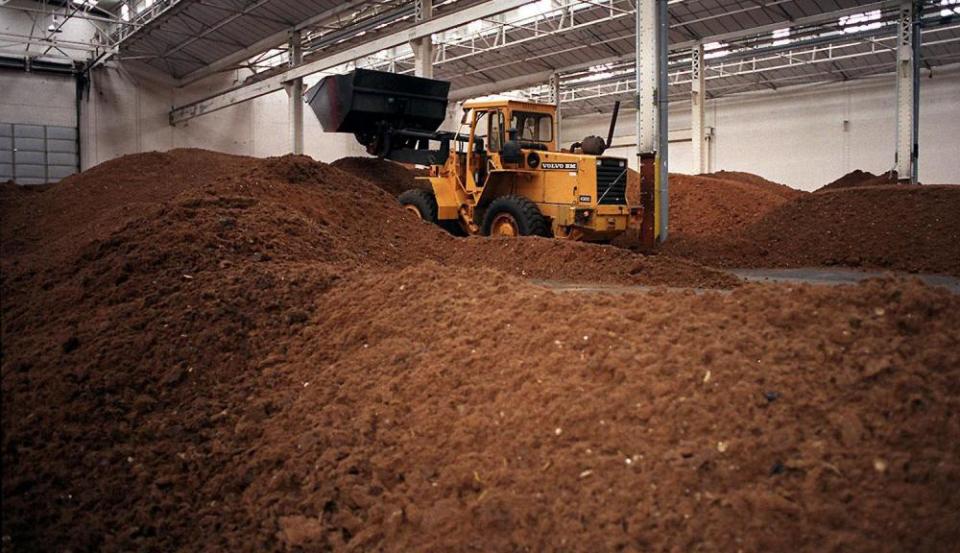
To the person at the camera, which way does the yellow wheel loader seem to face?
facing away from the viewer and to the left of the viewer

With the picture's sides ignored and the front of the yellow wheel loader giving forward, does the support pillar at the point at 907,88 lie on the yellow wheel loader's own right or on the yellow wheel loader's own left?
on the yellow wheel loader's own right

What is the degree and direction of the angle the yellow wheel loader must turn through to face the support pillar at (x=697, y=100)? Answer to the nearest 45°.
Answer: approximately 90° to its right

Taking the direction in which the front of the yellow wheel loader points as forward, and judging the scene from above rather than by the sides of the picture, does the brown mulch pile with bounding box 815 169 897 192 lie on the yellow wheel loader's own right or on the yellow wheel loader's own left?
on the yellow wheel loader's own right

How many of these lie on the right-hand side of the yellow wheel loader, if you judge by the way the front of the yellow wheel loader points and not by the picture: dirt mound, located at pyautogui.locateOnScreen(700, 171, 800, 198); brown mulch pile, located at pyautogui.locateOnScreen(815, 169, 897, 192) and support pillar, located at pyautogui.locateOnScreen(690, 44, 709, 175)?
3

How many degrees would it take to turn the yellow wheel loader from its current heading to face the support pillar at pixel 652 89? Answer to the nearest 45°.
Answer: approximately 135° to its right
